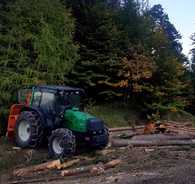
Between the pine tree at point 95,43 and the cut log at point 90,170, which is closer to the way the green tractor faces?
the cut log

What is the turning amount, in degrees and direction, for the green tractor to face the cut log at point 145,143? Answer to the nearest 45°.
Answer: approximately 45° to its left

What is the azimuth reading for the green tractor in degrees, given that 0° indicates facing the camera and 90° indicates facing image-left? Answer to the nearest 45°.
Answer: approximately 315°
